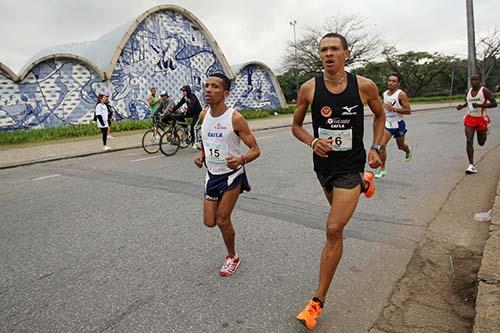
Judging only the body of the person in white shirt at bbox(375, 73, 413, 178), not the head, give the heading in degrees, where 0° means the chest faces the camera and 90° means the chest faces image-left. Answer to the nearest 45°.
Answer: approximately 45°

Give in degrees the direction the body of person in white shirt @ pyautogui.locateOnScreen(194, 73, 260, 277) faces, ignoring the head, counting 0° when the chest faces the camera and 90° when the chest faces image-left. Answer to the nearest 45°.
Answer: approximately 45°

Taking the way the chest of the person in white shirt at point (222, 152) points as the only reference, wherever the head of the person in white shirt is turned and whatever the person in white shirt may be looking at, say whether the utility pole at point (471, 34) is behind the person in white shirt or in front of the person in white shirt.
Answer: behind

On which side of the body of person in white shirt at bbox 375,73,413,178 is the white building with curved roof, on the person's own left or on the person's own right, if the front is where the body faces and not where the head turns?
on the person's own right

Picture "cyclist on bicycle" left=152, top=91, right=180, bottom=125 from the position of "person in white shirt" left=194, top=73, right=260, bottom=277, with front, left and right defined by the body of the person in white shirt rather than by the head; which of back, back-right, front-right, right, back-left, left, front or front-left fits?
back-right

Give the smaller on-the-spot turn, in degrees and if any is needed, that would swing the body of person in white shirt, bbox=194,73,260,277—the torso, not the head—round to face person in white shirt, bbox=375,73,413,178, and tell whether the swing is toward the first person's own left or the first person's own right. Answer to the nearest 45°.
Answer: approximately 180°

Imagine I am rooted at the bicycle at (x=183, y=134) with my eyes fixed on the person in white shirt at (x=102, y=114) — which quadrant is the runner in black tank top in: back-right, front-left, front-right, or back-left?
back-left
